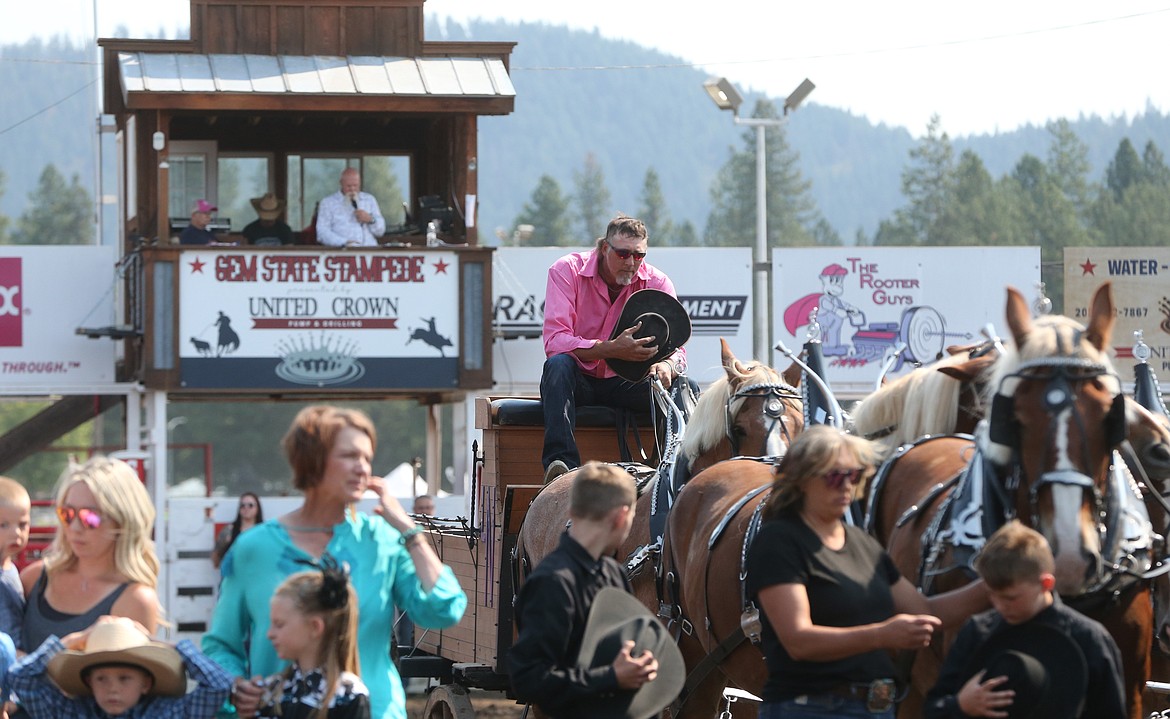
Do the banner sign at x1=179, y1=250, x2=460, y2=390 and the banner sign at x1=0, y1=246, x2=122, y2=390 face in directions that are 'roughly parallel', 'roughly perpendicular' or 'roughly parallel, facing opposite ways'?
roughly parallel

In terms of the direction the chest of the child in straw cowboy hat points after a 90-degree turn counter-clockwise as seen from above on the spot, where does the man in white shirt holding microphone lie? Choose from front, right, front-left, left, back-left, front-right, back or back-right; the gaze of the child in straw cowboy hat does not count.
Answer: left

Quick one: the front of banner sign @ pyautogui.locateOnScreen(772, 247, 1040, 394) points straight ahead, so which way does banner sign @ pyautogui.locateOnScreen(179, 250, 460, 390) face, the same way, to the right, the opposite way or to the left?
the same way

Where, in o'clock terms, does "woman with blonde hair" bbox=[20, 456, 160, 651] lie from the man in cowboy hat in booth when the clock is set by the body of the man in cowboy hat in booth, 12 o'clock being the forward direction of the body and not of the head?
The woman with blonde hair is roughly at 12 o'clock from the man in cowboy hat in booth.

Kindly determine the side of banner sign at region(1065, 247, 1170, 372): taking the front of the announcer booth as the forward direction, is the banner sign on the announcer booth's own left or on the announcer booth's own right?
on the announcer booth's own left

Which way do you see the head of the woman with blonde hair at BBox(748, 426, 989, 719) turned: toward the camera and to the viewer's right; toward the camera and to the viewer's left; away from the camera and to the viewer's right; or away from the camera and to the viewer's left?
toward the camera and to the viewer's right

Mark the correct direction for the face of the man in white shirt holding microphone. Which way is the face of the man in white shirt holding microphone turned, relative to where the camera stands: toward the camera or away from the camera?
toward the camera

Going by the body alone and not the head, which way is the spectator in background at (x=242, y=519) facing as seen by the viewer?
toward the camera

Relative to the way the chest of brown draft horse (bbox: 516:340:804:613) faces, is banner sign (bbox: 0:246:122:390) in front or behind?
behind

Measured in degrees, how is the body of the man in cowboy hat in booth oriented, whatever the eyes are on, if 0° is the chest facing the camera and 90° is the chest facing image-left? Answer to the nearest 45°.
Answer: approximately 0°

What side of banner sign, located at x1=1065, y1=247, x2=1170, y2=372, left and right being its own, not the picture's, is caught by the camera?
front

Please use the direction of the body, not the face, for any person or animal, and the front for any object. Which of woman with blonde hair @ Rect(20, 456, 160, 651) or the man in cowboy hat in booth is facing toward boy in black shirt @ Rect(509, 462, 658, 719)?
the man in cowboy hat in booth

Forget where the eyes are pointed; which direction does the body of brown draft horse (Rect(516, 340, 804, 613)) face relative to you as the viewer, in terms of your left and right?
facing the viewer and to the right of the viewer

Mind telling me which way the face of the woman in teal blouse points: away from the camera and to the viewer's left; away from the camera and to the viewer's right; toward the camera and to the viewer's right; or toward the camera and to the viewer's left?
toward the camera and to the viewer's right

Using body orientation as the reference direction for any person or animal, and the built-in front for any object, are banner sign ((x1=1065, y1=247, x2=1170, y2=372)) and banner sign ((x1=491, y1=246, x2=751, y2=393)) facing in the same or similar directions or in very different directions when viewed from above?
same or similar directions

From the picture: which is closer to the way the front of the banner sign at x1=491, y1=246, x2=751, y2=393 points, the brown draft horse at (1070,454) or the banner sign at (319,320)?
the brown draft horse

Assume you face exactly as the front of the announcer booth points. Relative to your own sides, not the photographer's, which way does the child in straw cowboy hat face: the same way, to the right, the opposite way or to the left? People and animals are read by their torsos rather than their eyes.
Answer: the same way

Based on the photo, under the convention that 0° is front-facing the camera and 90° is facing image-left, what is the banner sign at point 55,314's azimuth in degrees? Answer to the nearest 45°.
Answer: approximately 0°

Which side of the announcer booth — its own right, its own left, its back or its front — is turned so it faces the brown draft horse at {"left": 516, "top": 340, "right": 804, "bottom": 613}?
front

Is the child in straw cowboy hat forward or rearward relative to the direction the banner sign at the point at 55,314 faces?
forward

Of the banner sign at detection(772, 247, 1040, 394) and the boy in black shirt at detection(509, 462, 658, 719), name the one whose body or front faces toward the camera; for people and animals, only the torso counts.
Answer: the banner sign
